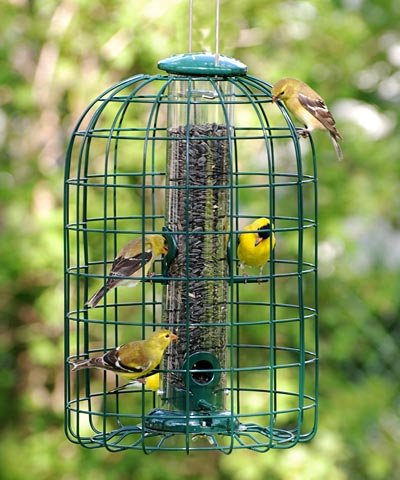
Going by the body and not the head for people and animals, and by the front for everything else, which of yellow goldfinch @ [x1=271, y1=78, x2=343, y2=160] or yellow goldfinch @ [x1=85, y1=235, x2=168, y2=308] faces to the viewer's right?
yellow goldfinch @ [x1=85, y1=235, x2=168, y2=308]

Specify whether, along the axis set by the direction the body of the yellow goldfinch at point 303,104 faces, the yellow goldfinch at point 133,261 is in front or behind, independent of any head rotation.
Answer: in front

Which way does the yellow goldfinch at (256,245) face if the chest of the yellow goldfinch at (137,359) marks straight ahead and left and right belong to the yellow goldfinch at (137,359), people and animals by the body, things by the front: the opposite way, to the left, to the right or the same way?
to the right

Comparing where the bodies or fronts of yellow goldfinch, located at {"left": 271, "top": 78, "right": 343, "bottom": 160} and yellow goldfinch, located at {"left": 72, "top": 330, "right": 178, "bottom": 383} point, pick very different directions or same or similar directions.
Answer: very different directions

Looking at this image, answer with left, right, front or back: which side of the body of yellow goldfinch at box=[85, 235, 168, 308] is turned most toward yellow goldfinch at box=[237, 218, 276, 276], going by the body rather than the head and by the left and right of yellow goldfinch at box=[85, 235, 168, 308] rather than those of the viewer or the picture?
front

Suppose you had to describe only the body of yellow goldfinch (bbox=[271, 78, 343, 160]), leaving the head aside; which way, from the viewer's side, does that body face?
to the viewer's left

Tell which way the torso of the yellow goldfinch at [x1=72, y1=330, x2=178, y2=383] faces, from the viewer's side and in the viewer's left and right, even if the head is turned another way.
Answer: facing to the right of the viewer

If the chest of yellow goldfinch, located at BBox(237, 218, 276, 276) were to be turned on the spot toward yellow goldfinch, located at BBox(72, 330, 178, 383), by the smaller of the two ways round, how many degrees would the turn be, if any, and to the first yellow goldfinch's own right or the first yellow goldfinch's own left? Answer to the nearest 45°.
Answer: approximately 45° to the first yellow goldfinch's own right

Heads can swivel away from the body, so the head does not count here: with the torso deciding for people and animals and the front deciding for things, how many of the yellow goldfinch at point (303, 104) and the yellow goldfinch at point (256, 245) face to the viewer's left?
1

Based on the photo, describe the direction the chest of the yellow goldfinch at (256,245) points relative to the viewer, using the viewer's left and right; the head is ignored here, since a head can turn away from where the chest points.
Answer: facing the viewer

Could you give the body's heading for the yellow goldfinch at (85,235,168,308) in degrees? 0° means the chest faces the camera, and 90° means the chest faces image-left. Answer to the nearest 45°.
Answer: approximately 270°

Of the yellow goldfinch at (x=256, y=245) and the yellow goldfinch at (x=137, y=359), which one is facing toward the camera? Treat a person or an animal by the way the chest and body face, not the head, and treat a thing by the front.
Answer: the yellow goldfinch at (x=256, y=245)

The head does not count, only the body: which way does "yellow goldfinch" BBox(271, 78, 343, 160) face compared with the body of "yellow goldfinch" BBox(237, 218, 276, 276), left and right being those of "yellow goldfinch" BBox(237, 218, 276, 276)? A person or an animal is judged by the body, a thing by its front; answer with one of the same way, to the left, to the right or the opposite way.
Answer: to the right
